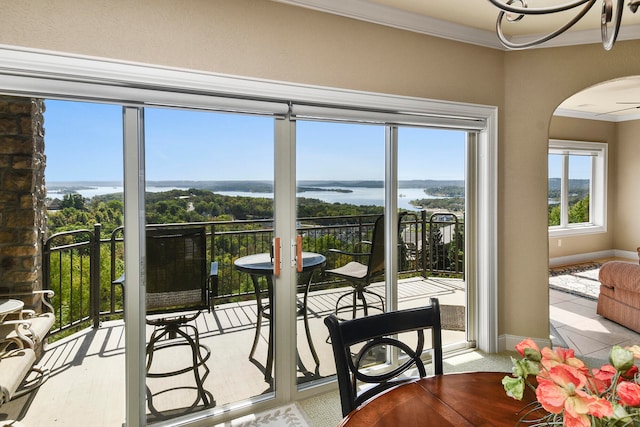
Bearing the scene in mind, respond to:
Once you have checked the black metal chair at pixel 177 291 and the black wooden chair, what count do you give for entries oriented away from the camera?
1

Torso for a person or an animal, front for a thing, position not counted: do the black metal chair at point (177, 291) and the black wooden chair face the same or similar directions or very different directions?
very different directions

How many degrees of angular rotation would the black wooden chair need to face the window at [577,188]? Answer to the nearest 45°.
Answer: approximately 90° to its left

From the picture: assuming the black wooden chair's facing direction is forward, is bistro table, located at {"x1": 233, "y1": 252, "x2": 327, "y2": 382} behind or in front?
behind

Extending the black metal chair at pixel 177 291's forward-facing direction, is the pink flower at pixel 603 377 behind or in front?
behind

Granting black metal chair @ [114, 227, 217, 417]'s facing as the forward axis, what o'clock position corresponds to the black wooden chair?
The black wooden chair is roughly at 5 o'clock from the black metal chair.

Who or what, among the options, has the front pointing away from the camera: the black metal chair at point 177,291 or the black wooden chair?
the black metal chair

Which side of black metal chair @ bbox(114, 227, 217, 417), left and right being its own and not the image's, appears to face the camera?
back

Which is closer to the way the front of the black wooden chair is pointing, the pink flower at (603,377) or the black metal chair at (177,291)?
the pink flower

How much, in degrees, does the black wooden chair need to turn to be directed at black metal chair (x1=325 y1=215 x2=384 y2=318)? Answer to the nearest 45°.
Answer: approximately 135° to its left
